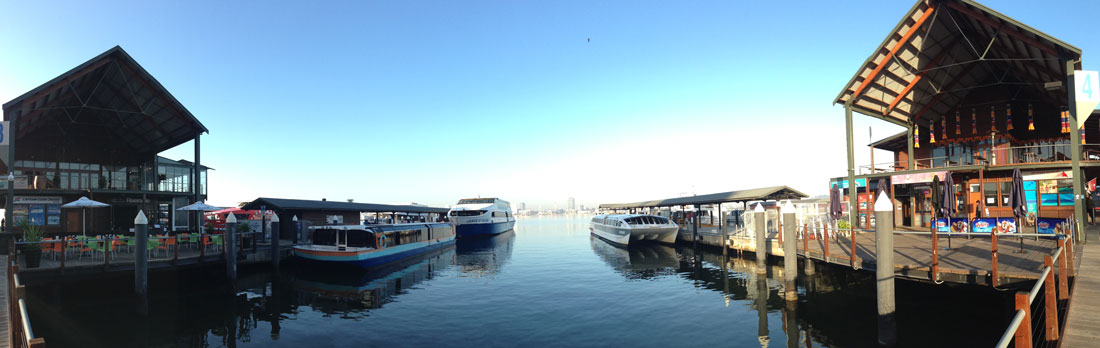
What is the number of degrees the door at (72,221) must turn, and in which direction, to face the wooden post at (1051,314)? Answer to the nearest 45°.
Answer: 0° — it already faces it

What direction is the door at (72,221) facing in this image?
toward the camera

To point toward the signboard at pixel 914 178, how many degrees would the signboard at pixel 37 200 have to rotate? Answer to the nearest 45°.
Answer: approximately 45° to its left

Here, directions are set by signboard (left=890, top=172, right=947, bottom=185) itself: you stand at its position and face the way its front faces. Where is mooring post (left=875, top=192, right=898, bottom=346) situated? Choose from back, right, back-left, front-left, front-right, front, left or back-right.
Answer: front

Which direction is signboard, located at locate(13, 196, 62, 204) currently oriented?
toward the camera

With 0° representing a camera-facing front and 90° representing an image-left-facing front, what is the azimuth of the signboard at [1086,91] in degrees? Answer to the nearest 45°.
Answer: approximately 0°

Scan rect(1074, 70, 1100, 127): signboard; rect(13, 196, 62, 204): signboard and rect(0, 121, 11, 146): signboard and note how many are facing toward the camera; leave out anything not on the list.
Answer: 3

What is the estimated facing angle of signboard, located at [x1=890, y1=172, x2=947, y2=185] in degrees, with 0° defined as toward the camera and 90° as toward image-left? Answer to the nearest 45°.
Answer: approximately 0°

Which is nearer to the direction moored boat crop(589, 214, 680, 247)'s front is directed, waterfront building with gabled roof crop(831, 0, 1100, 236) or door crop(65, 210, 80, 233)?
the waterfront building with gabled roof

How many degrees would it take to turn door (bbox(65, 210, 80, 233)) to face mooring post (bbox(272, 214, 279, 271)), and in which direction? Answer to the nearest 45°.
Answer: approximately 45° to its left
